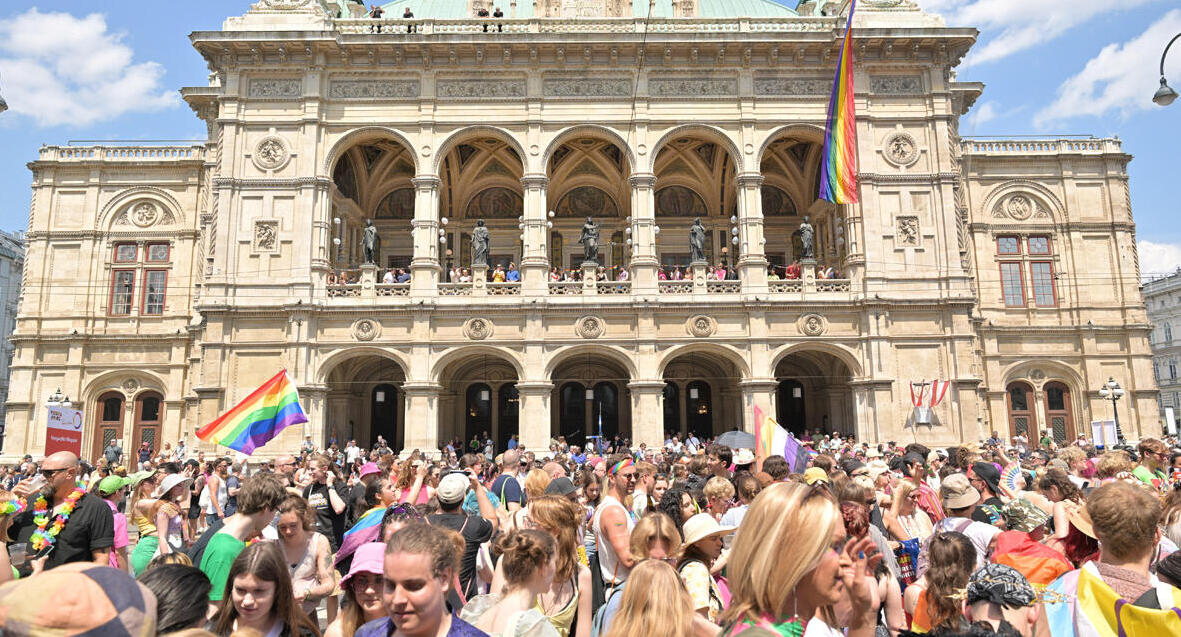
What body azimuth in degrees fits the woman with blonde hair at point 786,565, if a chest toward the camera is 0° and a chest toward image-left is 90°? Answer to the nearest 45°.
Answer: approximately 270°

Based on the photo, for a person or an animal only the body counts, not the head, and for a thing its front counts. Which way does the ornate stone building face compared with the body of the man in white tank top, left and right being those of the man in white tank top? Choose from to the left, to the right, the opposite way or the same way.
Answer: to the right

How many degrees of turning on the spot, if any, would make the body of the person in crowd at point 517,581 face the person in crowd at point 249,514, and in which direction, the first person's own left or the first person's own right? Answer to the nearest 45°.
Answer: approximately 90° to the first person's own left

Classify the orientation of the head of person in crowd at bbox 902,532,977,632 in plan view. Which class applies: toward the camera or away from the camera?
away from the camera

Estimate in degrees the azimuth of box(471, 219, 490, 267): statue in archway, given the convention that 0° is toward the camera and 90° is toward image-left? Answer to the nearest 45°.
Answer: approximately 0°

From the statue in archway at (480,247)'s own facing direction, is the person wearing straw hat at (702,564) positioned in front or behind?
in front

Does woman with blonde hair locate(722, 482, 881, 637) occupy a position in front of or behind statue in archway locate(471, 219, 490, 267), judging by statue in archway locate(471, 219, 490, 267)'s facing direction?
in front

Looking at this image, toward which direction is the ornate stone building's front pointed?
toward the camera

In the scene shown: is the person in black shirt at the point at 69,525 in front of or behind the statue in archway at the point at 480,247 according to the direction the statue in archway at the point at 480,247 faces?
in front

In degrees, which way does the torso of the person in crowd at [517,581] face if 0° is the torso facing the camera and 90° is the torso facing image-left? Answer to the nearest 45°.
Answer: approximately 225°

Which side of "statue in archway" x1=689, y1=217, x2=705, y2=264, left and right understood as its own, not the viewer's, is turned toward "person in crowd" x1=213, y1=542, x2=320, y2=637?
front
